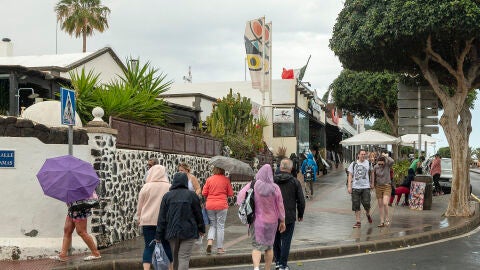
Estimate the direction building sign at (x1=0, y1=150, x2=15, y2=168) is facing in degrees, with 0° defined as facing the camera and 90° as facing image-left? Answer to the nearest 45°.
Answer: approximately 0°

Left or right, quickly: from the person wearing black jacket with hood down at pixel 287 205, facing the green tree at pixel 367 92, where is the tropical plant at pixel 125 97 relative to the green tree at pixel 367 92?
left

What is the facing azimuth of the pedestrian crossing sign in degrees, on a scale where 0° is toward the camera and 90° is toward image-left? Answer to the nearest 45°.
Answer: approximately 315°

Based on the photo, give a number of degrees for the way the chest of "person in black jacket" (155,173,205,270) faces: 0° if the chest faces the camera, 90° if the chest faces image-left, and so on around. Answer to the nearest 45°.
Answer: approximately 180°

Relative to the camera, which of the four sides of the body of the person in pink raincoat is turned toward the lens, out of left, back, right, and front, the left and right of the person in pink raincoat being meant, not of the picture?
back

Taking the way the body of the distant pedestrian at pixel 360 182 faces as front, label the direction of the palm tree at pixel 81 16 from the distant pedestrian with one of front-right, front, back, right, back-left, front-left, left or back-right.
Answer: back-right

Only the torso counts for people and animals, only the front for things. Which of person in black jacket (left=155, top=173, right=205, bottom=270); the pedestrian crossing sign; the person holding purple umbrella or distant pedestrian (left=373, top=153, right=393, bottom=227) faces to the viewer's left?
the person holding purple umbrella

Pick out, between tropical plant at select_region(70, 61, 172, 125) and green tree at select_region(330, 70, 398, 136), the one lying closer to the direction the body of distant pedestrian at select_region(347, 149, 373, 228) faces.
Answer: the tropical plant

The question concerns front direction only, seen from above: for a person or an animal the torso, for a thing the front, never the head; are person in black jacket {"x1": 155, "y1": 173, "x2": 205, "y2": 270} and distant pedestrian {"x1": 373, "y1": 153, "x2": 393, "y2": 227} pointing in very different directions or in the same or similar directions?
very different directions

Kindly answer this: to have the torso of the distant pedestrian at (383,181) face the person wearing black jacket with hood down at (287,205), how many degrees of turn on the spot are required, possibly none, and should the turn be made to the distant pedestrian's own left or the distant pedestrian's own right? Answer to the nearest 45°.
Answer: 0° — they already face them

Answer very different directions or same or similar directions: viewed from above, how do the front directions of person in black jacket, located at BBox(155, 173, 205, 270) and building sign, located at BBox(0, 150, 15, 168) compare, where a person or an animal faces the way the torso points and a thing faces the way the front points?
very different directions

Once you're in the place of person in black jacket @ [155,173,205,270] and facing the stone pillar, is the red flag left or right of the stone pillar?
right

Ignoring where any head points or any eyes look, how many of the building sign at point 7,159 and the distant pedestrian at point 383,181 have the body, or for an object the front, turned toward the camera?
2
